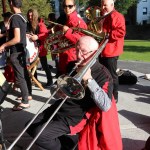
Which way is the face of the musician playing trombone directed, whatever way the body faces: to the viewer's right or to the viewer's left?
to the viewer's left

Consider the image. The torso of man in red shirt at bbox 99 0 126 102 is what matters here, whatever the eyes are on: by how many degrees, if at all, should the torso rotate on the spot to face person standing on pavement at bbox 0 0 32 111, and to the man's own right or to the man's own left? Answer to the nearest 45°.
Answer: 0° — they already face them

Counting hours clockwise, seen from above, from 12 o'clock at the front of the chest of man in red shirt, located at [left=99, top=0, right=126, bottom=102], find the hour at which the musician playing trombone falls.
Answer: The musician playing trombone is roughly at 9 o'clock from the man in red shirt.

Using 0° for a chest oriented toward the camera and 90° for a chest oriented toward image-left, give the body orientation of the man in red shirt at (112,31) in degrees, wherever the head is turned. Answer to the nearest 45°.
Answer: approximately 90°

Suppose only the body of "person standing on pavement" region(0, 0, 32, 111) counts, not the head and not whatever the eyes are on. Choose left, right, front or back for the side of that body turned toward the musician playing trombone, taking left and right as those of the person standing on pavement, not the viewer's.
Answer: left

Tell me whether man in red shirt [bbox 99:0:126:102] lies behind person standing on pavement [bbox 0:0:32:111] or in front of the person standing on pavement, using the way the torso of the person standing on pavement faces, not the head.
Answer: behind
